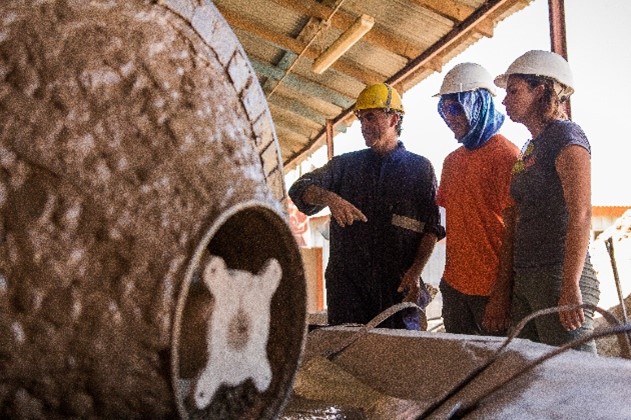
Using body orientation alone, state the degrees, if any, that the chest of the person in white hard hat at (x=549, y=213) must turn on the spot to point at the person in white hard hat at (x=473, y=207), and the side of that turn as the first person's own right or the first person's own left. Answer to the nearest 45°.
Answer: approximately 45° to the first person's own right

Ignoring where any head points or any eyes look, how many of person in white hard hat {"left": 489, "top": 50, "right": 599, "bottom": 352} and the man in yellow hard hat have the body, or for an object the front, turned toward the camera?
1

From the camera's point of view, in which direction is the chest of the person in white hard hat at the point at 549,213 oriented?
to the viewer's left

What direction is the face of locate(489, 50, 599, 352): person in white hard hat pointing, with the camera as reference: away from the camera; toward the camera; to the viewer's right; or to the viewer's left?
to the viewer's left

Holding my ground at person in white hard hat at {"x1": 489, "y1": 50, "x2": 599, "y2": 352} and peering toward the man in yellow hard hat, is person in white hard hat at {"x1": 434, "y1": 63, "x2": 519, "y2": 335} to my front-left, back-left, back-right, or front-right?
front-right

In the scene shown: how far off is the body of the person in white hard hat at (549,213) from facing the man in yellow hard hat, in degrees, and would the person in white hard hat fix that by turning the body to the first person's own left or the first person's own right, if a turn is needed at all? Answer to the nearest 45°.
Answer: approximately 45° to the first person's own right

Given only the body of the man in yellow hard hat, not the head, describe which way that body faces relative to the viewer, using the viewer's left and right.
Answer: facing the viewer

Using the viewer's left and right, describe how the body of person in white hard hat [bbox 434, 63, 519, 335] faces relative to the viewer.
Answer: facing the viewer and to the left of the viewer

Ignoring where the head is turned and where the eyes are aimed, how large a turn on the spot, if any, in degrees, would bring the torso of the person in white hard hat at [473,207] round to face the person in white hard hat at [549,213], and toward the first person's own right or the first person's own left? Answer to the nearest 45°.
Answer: approximately 90° to the first person's own left
